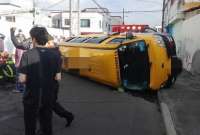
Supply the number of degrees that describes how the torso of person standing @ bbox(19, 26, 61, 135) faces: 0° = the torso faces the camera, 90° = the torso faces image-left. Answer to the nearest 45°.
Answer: approximately 180°

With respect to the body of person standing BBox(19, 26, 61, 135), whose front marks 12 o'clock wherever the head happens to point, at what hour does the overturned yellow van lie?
The overturned yellow van is roughly at 1 o'clock from the person standing.
